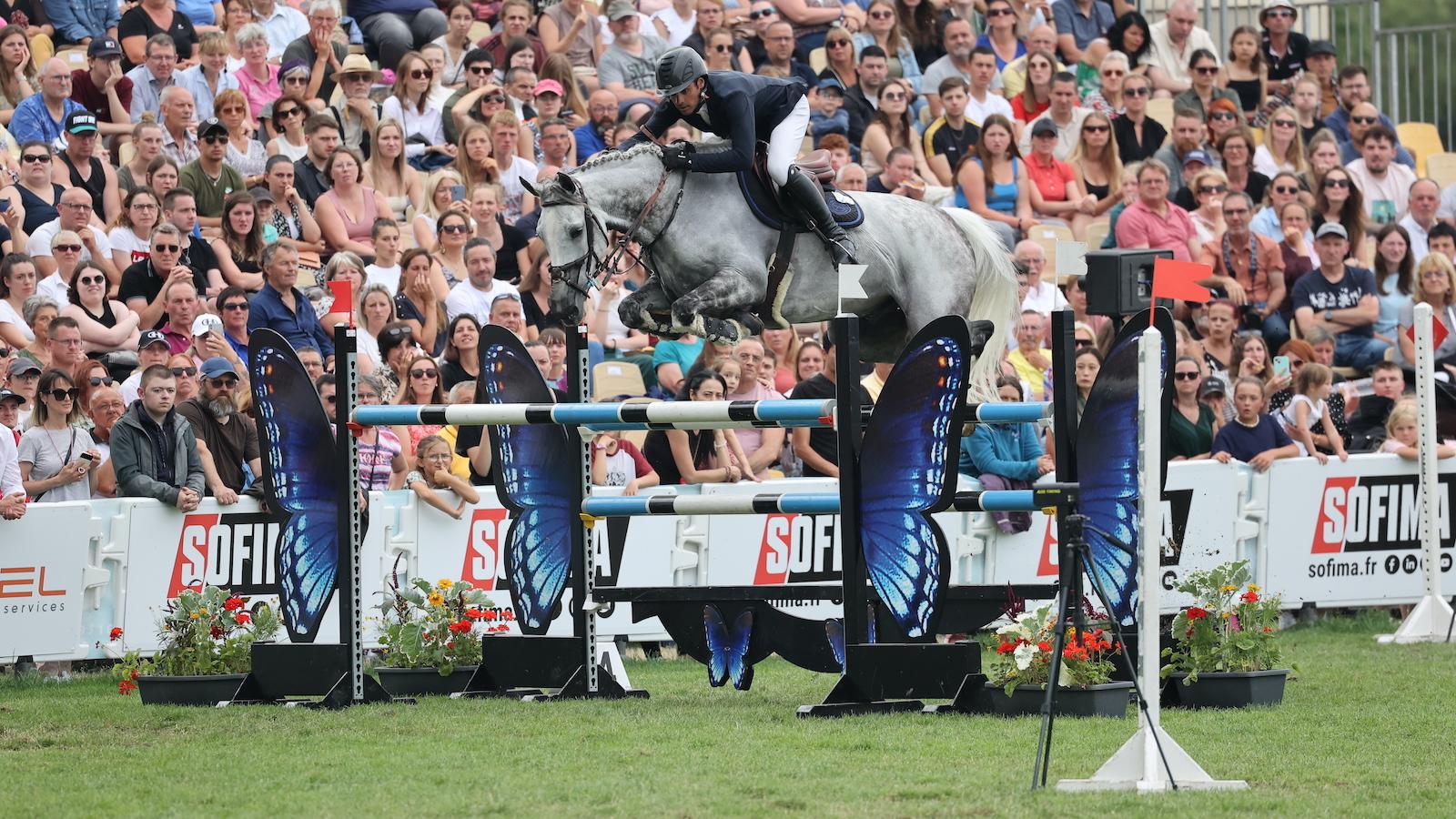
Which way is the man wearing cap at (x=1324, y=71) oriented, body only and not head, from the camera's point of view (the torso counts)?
toward the camera

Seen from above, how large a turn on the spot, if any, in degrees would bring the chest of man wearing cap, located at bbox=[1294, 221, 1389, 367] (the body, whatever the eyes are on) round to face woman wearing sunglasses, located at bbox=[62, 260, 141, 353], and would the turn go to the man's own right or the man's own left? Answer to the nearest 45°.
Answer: approximately 45° to the man's own right

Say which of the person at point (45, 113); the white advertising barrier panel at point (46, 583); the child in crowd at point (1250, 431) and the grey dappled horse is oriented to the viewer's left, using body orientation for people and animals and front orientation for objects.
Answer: the grey dappled horse

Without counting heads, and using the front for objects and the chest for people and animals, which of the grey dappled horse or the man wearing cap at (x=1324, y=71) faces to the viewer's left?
the grey dappled horse

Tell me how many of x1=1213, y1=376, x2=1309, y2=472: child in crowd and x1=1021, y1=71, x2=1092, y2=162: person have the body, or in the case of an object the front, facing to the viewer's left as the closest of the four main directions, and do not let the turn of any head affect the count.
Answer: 0

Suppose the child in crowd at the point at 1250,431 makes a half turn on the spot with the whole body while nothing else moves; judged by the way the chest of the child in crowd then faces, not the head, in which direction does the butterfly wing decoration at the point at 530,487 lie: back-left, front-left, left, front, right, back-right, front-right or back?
back-left

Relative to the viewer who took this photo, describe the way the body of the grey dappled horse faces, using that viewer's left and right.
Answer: facing to the left of the viewer

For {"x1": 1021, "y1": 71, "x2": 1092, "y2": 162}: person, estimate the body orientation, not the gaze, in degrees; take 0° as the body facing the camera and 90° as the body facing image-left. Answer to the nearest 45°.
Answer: approximately 0°

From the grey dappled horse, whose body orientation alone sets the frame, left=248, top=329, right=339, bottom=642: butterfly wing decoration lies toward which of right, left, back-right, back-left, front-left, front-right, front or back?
front

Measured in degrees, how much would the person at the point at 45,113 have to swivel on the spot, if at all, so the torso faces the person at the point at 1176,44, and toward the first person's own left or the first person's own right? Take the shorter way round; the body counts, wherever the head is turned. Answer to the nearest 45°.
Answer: approximately 45° to the first person's own left

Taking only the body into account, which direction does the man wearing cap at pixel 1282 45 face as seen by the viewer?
toward the camera
